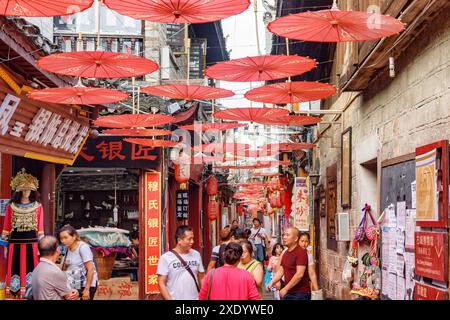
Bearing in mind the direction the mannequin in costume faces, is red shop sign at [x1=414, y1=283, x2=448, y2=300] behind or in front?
in front

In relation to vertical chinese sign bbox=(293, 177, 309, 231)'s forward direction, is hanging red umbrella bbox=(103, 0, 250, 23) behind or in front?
in front

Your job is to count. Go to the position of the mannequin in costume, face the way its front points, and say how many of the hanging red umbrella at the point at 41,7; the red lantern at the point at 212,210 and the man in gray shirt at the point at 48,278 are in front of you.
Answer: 2

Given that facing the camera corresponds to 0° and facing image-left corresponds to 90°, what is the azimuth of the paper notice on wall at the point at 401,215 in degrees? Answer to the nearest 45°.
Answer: approximately 45°

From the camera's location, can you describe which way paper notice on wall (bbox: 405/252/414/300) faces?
facing the viewer and to the left of the viewer

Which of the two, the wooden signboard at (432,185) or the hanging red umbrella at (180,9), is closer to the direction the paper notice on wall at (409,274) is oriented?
the hanging red umbrella

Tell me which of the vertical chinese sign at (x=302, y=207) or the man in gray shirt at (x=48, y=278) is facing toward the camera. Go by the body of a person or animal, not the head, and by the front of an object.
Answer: the vertical chinese sign

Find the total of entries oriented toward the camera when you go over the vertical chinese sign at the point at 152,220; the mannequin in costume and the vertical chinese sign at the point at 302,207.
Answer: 3

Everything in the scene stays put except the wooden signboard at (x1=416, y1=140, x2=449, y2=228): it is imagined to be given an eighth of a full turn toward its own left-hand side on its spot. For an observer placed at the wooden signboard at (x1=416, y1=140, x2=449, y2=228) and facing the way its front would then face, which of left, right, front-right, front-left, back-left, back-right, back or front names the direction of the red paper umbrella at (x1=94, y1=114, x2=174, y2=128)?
back-right

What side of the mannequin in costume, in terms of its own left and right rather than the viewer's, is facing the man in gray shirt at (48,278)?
front

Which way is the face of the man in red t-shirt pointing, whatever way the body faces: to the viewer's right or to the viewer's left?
to the viewer's left

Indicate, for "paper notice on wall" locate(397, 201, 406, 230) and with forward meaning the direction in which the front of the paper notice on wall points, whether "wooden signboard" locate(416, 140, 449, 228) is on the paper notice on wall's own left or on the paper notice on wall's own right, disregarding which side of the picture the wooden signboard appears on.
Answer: on the paper notice on wall's own left

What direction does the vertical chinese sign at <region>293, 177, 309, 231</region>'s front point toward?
toward the camera

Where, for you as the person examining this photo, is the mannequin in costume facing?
facing the viewer

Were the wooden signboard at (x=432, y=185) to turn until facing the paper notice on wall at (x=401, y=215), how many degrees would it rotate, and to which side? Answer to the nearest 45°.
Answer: approximately 135° to its right

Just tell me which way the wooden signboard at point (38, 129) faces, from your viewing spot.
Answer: facing the viewer and to the right of the viewer
